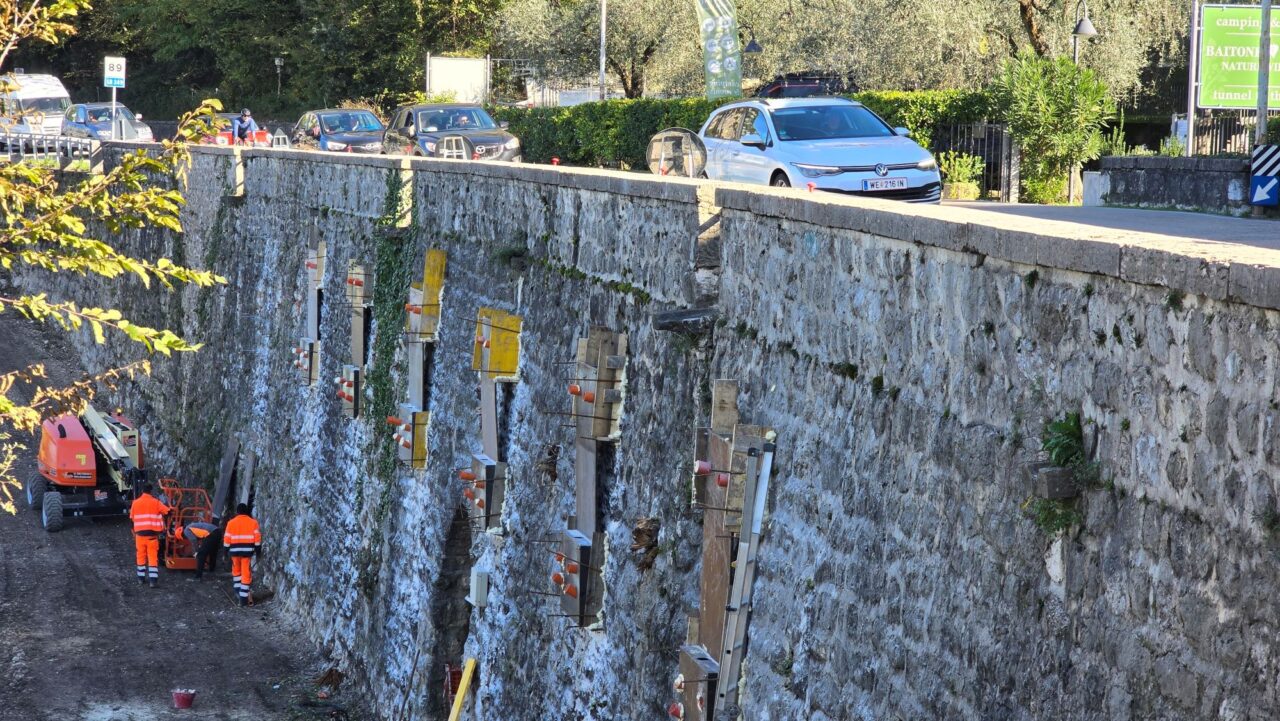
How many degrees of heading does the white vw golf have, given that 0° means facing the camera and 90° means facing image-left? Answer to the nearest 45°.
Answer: approximately 315°

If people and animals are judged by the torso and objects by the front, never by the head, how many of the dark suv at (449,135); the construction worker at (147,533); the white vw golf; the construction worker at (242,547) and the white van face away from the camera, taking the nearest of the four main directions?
2

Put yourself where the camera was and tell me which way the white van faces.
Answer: facing the viewer and to the right of the viewer

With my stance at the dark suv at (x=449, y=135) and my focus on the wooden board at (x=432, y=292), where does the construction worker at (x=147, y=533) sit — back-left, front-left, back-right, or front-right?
front-right

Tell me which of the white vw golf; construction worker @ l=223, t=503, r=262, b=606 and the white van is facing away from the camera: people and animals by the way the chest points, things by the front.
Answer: the construction worker

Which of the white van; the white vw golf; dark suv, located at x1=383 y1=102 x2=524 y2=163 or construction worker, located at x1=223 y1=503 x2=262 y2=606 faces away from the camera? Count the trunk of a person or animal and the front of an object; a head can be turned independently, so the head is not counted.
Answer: the construction worker

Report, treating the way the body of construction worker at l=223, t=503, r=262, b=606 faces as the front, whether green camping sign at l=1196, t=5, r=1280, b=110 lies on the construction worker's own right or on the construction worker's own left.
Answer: on the construction worker's own right

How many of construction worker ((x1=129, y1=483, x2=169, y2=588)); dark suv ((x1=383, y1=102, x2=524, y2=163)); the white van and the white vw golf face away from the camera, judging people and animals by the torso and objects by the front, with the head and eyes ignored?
1

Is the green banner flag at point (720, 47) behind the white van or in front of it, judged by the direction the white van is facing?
in front

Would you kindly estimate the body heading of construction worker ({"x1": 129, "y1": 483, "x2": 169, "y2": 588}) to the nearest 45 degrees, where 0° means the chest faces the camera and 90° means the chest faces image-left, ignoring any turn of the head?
approximately 180°

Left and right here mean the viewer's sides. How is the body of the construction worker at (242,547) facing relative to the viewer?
facing away from the viewer
